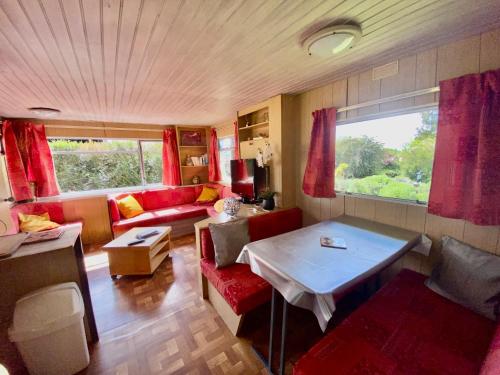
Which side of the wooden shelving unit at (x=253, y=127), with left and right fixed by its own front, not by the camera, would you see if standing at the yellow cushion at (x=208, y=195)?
right

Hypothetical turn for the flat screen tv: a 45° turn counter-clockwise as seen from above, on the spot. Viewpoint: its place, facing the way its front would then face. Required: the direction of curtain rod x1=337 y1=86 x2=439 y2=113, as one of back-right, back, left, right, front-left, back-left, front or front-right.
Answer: front-left

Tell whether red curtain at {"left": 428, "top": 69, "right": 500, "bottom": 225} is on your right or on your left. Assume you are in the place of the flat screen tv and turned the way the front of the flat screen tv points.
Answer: on your left

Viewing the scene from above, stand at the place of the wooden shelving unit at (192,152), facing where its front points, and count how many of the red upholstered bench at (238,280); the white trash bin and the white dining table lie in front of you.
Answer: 3

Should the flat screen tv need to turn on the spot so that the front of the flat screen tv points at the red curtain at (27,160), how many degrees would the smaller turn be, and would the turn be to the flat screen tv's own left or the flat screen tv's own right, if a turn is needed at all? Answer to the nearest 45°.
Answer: approximately 45° to the flat screen tv's own right

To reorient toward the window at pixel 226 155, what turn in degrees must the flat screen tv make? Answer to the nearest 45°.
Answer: approximately 135° to its right

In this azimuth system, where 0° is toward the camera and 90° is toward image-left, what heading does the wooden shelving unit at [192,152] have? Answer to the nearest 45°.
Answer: approximately 0°

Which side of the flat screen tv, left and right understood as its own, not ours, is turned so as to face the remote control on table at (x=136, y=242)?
front

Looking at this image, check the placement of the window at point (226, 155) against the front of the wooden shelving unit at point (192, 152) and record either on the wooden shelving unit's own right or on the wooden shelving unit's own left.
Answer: on the wooden shelving unit's own left

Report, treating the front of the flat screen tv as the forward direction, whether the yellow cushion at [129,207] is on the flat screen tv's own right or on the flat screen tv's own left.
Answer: on the flat screen tv's own right

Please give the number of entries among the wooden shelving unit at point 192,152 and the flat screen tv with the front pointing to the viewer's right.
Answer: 0

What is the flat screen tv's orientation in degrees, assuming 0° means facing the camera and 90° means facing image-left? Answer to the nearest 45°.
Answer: approximately 45°

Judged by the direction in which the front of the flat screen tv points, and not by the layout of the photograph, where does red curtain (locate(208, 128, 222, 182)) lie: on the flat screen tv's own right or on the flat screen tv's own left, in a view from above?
on the flat screen tv's own right
